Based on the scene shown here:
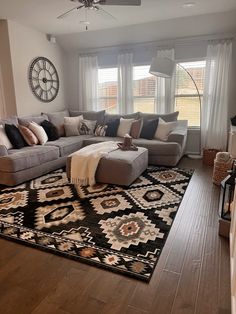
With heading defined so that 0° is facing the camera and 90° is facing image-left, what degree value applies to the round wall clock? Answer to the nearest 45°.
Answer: approximately 315°

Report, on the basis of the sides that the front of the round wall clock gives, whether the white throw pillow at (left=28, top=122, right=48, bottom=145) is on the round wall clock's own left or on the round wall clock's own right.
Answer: on the round wall clock's own right

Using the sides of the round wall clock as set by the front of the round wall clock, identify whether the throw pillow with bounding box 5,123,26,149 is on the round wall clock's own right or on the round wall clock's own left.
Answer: on the round wall clock's own right

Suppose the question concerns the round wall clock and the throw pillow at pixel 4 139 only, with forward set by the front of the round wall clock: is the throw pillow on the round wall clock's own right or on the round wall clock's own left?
on the round wall clock's own right

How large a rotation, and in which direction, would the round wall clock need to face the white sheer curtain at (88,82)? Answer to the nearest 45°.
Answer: approximately 45° to its left
